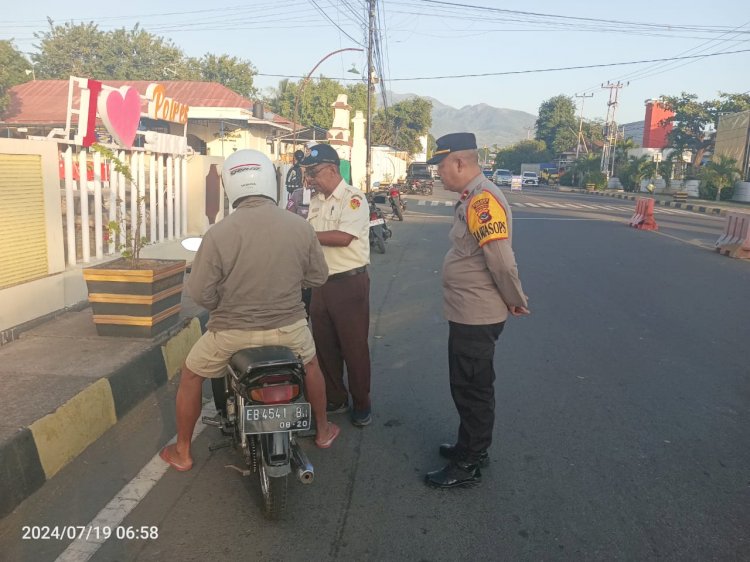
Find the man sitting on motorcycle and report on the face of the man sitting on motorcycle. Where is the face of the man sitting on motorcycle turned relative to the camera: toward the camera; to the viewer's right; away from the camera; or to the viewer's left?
away from the camera

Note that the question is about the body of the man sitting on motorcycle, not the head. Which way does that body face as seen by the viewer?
away from the camera

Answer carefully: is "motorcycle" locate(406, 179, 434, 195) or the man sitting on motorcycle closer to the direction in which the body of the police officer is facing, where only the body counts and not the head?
the man sitting on motorcycle

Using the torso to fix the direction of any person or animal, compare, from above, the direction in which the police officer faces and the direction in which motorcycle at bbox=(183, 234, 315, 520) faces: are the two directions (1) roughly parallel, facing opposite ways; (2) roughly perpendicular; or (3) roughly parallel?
roughly perpendicular

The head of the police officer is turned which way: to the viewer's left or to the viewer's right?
to the viewer's left

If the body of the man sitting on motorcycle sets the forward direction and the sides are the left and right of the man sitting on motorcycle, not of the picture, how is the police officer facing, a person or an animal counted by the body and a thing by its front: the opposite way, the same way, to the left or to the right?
to the left

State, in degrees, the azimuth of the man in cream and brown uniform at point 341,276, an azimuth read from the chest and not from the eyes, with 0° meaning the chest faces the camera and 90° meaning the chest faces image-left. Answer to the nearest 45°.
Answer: approximately 45°

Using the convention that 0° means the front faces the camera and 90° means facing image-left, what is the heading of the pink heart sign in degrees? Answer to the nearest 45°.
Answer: approximately 315°

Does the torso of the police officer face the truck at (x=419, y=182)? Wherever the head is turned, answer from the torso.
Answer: no

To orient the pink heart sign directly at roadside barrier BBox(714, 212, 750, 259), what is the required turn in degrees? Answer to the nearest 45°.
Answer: approximately 45° to its left

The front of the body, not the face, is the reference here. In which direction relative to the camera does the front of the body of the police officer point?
to the viewer's left

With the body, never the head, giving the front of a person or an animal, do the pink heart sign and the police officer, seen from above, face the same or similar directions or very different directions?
very different directions

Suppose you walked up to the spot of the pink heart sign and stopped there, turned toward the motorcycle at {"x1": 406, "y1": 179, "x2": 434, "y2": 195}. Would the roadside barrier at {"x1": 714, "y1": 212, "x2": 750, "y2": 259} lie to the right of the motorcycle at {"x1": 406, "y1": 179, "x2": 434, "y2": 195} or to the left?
right

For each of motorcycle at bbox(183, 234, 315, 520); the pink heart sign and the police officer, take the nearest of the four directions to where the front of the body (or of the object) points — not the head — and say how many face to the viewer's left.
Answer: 1

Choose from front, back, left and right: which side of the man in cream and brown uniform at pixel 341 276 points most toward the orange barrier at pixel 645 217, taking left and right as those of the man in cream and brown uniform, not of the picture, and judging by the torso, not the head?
back
